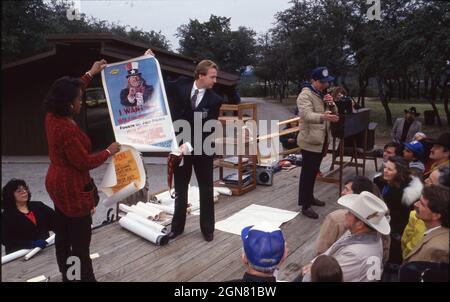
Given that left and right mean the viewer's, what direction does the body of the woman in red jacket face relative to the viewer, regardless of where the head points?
facing to the right of the viewer

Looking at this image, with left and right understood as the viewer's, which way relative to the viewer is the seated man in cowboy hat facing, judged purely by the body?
facing away from the viewer and to the left of the viewer

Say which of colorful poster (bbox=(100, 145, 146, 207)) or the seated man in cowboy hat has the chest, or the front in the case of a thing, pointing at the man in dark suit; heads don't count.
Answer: the seated man in cowboy hat

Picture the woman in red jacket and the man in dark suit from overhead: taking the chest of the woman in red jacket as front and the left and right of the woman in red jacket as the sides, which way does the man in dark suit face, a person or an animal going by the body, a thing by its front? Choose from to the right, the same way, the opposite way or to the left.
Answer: to the right

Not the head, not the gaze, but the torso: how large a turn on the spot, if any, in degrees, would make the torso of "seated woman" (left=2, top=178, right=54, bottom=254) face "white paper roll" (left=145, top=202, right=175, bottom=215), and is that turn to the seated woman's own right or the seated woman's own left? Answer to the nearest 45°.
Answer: approximately 45° to the seated woman's own left

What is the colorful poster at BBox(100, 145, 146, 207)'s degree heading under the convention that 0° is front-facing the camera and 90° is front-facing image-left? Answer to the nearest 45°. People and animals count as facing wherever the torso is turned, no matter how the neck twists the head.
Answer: approximately 0°

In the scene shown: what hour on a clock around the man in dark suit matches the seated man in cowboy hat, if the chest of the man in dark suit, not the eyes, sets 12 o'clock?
The seated man in cowboy hat is roughly at 11 o'clock from the man in dark suit.

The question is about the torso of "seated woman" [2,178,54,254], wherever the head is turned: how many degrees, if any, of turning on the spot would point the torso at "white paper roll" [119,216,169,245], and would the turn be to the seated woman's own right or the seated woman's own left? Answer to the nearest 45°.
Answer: approximately 45° to the seated woman's own left

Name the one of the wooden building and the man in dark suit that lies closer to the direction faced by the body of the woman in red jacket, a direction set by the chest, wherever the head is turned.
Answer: the man in dark suit

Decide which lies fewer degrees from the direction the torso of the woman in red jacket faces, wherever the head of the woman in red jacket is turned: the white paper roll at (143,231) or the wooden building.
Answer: the white paper roll
